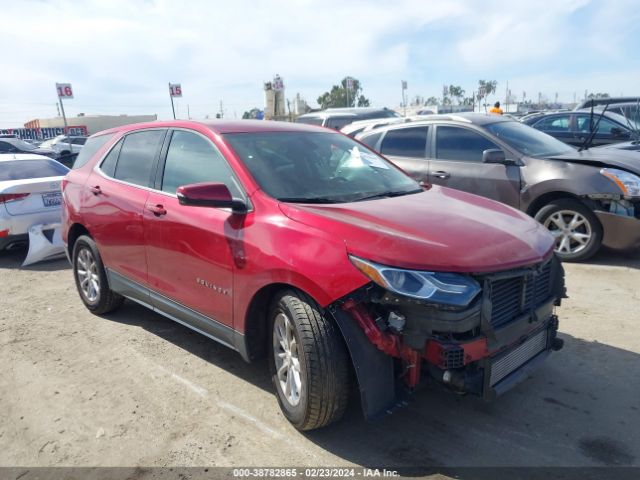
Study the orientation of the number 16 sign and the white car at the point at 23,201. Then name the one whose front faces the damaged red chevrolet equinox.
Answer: the number 16 sign

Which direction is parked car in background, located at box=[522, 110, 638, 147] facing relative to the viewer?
to the viewer's right

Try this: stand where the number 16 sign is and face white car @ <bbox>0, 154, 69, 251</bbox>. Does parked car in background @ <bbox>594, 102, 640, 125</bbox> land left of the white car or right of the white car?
left

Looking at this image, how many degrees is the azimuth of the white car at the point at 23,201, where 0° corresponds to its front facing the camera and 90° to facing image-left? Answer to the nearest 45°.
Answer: approximately 135°

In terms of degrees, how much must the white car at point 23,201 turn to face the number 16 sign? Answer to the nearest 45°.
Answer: approximately 45° to its right

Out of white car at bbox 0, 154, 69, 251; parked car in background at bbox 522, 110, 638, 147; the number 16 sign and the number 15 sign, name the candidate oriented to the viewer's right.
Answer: the parked car in background

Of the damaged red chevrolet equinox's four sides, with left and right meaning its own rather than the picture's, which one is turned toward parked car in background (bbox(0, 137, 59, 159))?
back

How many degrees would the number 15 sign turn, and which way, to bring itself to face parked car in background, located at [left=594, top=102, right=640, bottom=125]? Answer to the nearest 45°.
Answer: approximately 45° to its left

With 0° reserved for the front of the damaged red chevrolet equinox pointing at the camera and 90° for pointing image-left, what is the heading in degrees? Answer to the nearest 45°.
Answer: approximately 315°
